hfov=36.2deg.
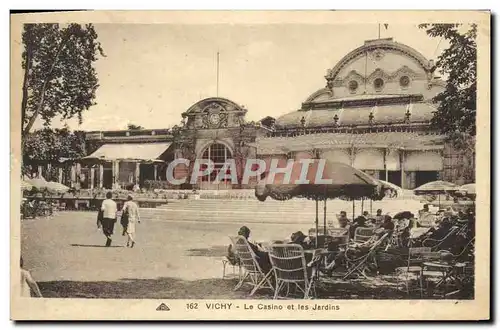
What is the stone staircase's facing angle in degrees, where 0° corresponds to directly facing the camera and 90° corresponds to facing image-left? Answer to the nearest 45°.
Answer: approximately 0°

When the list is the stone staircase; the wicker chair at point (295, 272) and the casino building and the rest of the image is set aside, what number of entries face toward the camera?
2

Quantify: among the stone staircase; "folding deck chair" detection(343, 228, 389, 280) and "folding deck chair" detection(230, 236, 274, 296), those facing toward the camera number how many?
1

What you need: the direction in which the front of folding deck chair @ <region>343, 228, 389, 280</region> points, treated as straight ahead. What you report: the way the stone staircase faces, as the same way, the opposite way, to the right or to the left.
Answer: to the left

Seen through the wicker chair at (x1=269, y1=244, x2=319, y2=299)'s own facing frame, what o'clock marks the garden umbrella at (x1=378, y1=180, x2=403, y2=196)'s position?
The garden umbrella is roughly at 1 o'clock from the wicker chair.

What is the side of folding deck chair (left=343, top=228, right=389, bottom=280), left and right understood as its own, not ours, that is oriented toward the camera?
left

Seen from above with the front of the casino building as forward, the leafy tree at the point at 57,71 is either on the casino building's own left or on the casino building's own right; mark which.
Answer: on the casino building's own right
